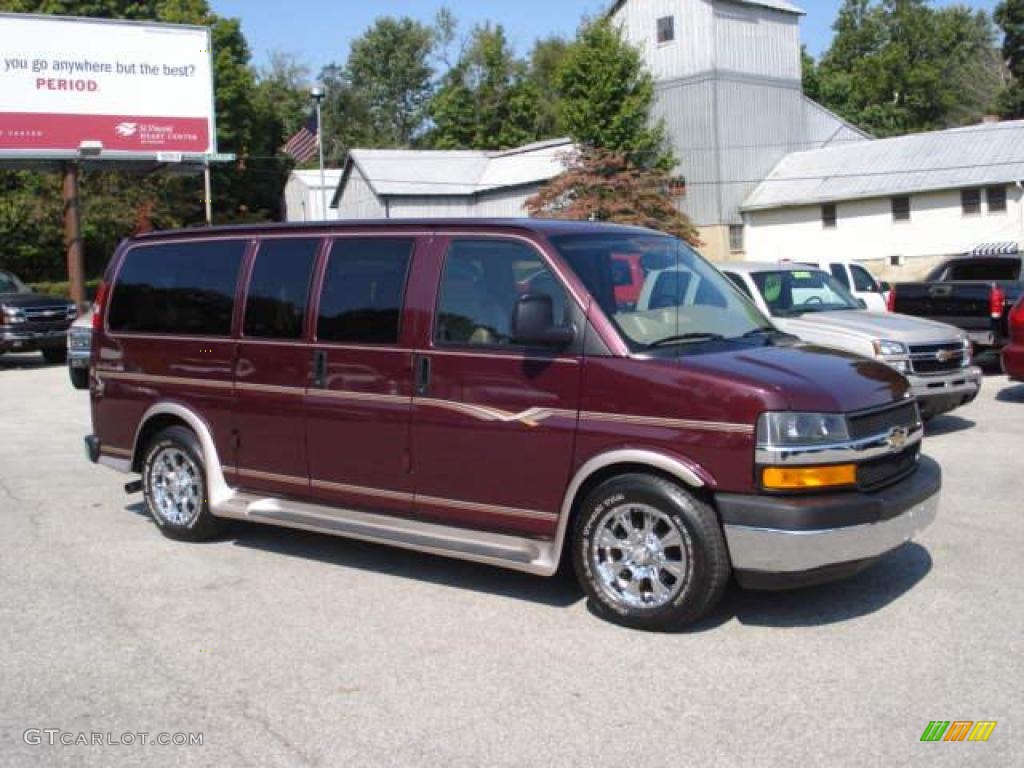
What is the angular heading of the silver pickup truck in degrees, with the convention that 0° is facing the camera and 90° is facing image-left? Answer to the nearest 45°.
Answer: approximately 315°

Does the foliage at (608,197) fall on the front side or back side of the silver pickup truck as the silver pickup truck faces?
on the back side

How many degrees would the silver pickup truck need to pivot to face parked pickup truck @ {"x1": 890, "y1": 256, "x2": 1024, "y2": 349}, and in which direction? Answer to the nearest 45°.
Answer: approximately 135° to its left

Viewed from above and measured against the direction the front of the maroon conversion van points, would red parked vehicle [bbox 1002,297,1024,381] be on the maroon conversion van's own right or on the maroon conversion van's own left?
on the maroon conversion van's own left

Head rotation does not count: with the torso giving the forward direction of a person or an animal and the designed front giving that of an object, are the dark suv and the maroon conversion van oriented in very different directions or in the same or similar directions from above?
same or similar directions

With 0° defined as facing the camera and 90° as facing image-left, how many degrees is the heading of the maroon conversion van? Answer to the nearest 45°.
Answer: approximately 315°

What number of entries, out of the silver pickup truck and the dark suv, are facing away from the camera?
0

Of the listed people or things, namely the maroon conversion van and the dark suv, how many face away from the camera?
0

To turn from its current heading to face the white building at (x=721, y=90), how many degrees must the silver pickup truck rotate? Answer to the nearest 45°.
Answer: approximately 135° to its left

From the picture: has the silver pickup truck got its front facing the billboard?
no

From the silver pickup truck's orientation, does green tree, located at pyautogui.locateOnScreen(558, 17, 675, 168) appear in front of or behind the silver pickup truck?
behind

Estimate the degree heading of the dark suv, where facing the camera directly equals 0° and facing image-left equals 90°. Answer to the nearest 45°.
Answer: approximately 315°

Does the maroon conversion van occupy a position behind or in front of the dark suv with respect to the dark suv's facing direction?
in front
